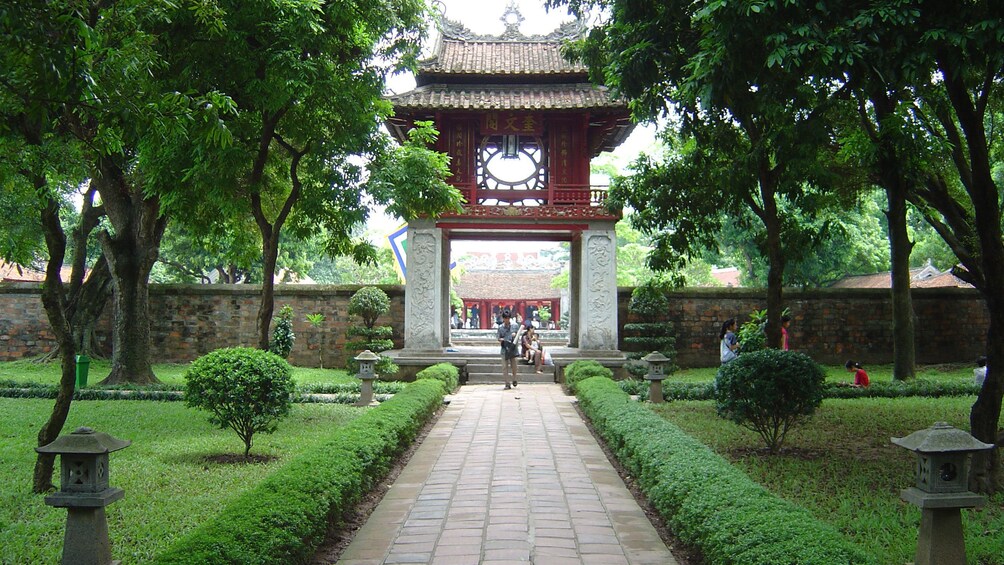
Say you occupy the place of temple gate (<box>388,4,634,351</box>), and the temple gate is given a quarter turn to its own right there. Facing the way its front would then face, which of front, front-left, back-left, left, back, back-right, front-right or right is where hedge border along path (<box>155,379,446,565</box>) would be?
left

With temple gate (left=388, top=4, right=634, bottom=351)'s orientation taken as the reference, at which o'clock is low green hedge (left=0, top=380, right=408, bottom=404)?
The low green hedge is roughly at 2 o'clock from the temple gate.

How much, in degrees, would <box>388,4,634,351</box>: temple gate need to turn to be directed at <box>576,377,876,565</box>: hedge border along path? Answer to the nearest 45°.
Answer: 0° — it already faces it

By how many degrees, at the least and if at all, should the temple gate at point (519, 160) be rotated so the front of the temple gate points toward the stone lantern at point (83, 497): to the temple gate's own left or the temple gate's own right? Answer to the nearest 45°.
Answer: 0° — it already faces it

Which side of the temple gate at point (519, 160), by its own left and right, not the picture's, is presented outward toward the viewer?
front

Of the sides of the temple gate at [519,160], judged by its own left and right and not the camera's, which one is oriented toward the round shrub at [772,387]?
front

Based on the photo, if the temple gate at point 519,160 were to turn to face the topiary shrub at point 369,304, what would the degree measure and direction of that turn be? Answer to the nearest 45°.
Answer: approximately 90° to its right

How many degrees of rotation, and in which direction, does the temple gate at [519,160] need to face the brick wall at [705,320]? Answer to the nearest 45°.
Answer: approximately 135° to its left

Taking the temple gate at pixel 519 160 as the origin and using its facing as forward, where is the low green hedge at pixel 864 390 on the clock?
The low green hedge is roughly at 10 o'clock from the temple gate.

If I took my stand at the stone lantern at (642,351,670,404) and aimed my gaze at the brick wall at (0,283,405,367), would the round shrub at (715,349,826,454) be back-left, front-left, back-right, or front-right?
back-left

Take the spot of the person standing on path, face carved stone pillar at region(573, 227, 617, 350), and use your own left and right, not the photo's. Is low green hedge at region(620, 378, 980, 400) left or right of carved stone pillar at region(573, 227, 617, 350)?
right

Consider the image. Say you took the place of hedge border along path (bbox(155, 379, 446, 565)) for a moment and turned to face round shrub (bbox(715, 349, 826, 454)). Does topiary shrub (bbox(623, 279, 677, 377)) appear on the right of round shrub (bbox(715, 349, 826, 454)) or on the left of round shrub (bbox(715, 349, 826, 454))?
left

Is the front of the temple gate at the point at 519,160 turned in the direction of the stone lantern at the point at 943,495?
yes
